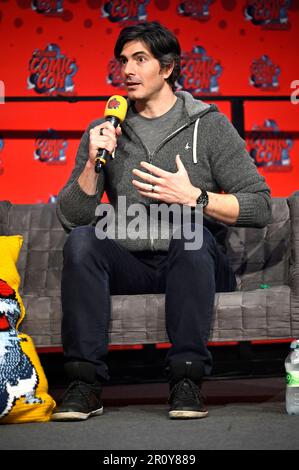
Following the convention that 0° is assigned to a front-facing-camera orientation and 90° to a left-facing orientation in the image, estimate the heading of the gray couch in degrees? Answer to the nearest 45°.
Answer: approximately 0°
